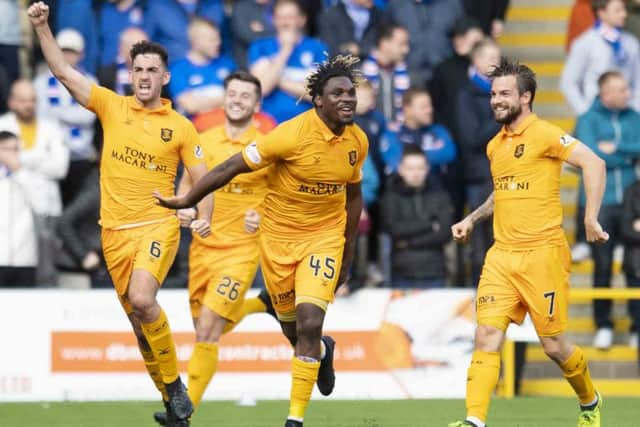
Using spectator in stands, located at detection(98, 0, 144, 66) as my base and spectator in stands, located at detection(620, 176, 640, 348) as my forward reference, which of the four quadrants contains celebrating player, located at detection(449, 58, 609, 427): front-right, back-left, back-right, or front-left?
front-right

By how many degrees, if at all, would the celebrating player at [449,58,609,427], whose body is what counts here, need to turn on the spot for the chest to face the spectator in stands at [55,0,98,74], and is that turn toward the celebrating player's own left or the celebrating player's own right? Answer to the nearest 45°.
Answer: approximately 90° to the celebrating player's own right

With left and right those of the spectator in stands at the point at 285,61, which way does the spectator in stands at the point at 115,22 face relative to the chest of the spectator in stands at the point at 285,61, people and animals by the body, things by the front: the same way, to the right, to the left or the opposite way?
the same way

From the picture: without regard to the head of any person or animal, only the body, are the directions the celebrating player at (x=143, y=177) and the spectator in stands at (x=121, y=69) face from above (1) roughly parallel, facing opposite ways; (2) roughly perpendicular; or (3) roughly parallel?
roughly parallel

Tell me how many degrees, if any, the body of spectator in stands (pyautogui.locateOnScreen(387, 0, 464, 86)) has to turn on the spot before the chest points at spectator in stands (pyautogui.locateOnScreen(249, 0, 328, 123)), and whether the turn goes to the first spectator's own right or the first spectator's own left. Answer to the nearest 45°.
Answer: approximately 45° to the first spectator's own right

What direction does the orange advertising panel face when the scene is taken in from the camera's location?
facing the viewer

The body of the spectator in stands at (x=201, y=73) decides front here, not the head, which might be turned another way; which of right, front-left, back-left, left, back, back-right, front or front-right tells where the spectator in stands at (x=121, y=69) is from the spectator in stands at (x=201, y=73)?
back-right

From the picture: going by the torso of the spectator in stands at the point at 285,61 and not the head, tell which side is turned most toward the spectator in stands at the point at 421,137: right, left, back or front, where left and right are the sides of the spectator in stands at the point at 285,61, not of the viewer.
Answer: left

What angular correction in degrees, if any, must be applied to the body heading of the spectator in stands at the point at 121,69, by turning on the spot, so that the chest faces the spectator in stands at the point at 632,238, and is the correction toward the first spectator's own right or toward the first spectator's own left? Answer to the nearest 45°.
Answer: approximately 90° to the first spectator's own left

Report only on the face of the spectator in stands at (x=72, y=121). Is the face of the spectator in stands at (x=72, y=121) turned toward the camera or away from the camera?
toward the camera

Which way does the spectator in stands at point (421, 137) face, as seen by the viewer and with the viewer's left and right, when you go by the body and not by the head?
facing the viewer and to the right of the viewer

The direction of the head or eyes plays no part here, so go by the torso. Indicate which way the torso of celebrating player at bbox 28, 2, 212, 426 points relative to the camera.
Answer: toward the camera

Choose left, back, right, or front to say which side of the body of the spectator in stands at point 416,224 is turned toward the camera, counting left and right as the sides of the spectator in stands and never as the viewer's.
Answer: front

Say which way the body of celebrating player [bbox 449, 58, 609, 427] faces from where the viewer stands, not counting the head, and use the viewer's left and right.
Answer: facing the viewer and to the left of the viewer

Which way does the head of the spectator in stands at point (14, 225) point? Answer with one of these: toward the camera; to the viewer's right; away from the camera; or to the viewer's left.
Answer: toward the camera

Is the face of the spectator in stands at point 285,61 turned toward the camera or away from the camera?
toward the camera

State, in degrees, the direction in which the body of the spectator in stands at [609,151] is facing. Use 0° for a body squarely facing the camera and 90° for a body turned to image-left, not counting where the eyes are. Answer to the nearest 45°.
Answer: approximately 0°

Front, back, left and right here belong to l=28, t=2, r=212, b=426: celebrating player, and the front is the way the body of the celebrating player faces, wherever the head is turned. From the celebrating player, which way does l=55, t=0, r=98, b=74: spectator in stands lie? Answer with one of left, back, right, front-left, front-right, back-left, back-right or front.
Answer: back

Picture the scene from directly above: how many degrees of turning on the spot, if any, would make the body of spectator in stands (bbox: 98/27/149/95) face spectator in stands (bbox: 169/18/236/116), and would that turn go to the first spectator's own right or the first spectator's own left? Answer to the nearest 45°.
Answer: approximately 90° to the first spectator's own left
